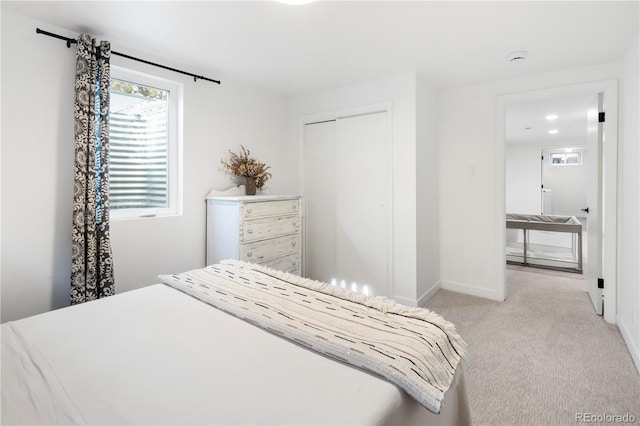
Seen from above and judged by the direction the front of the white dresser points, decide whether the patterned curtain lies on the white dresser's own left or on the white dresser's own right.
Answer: on the white dresser's own right

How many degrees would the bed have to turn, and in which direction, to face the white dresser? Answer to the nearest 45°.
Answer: approximately 45° to its left

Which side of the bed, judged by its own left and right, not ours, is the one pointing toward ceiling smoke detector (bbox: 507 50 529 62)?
front

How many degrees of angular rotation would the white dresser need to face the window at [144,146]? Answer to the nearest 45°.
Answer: approximately 135° to its right

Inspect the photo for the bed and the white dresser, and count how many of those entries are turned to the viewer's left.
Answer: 0

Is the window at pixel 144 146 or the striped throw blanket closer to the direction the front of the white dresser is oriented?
the striped throw blanket

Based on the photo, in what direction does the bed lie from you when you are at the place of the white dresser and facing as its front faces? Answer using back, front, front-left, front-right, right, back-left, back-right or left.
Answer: front-right

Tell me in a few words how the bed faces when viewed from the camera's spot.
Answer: facing away from the viewer and to the right of the viewer

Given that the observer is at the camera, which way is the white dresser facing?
facing the viewer and to the right of the viewer

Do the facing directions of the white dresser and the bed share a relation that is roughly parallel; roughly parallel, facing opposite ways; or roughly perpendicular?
roughly perpendicular
